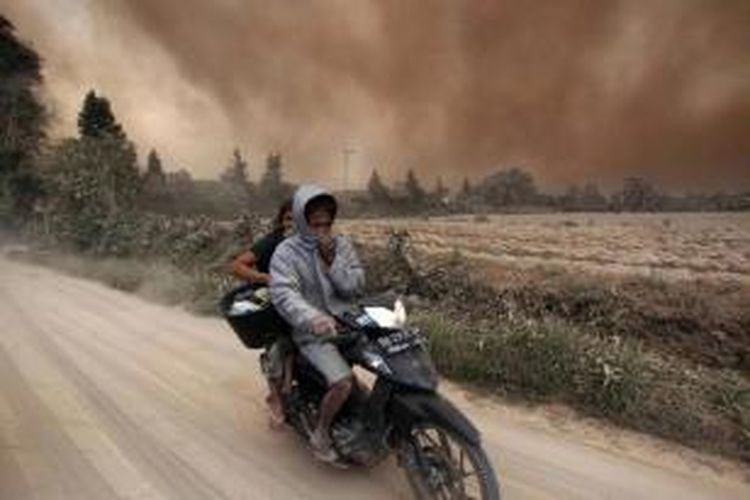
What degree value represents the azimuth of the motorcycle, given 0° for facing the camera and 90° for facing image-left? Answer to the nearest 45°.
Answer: approximately 315°

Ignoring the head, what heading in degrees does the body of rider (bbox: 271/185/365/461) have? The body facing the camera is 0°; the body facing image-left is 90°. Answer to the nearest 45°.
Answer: approximately 315°

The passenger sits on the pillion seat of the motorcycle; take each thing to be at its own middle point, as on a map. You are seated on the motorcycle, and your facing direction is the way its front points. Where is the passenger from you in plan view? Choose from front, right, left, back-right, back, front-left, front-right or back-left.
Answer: back
